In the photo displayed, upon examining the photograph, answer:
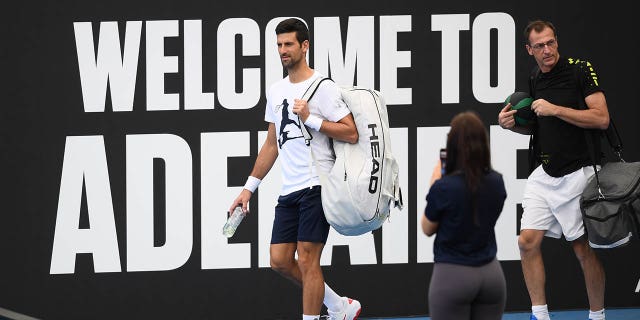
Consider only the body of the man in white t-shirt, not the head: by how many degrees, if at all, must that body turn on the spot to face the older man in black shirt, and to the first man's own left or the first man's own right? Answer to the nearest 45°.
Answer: approximately 135° to the first man's own left

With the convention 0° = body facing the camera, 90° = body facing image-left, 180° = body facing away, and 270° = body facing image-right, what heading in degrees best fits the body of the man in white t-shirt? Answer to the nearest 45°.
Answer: approximately 45°
